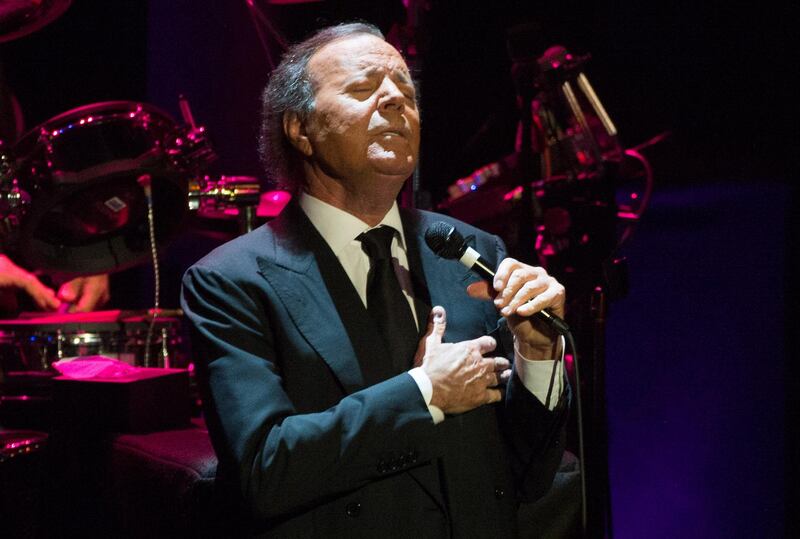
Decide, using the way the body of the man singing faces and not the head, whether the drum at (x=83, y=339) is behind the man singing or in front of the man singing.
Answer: behind

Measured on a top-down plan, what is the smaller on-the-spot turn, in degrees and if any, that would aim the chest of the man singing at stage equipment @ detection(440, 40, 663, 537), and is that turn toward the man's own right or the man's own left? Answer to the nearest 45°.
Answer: approximately 90° to the man's own left

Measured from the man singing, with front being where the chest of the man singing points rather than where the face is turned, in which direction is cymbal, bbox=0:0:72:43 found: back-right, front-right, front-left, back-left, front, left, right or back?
back

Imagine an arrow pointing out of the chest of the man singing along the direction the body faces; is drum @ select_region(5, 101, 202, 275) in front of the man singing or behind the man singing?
behind

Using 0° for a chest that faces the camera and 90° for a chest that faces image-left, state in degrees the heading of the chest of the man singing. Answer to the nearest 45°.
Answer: approximately 315°

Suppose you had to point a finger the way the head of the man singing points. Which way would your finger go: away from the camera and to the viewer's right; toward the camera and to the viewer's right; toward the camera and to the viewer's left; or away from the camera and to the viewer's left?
toward the camera and to the viewer's right

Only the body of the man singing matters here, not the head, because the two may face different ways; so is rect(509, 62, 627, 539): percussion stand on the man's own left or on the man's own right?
on the man's own left
